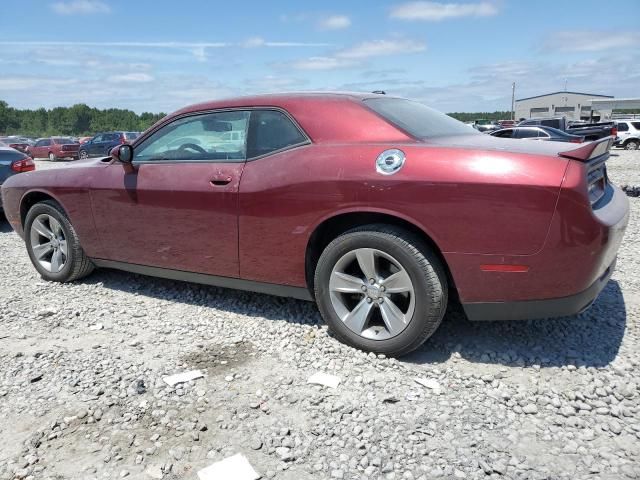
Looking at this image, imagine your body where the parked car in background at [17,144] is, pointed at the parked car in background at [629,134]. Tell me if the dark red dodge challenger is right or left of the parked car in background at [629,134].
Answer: right

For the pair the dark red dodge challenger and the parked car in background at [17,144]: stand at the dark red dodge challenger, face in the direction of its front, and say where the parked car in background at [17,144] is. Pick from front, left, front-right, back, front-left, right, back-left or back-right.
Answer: front

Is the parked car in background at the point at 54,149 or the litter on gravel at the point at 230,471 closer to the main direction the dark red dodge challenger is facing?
the parked car in background

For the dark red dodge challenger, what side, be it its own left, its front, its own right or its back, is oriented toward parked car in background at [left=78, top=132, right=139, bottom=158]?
front

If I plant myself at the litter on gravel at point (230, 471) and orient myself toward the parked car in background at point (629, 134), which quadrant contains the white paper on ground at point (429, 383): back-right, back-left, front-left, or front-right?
front-right

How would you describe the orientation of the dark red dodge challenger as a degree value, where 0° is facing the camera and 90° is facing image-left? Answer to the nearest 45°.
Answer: approximately 135°

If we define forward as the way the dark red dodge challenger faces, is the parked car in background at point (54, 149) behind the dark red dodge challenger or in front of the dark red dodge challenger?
in front

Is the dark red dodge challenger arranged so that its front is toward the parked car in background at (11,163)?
yes

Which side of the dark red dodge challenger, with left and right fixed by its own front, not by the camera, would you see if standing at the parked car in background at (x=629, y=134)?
right

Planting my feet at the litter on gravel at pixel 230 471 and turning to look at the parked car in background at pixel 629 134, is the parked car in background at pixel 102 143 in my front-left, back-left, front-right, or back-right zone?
front-left

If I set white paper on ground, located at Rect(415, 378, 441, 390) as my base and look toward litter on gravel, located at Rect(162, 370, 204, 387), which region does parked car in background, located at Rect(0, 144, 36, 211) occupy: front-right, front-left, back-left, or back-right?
front-right

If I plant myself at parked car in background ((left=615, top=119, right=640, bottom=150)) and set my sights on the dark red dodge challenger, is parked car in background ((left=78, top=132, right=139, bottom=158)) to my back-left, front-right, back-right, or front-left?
front-right

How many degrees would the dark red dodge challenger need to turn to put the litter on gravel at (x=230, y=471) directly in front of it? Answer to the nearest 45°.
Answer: approximately 90° to its left
